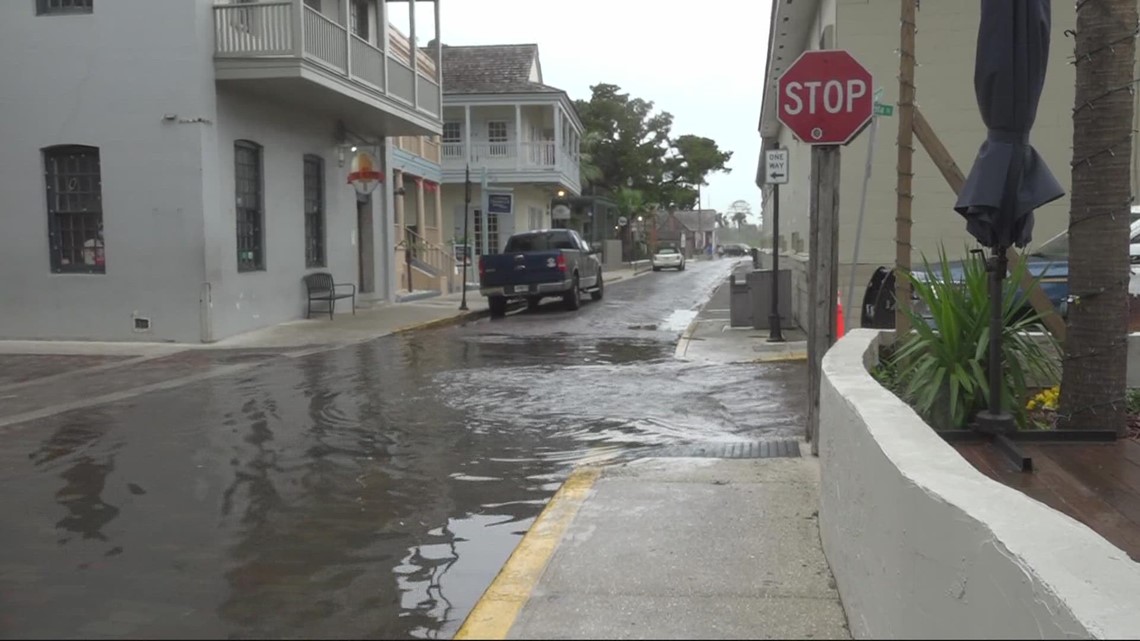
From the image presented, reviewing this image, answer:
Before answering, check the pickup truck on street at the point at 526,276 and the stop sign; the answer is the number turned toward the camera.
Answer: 1

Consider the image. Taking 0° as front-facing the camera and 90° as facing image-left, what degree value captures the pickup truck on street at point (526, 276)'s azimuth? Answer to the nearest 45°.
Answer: approximately 225°

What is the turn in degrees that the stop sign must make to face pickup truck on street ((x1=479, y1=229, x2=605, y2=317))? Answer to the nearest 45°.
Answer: approximately 135° to its right

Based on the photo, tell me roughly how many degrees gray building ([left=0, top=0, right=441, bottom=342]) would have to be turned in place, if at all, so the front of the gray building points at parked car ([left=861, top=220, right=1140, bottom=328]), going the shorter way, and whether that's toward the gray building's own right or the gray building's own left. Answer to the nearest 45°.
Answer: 0° — it already faces it

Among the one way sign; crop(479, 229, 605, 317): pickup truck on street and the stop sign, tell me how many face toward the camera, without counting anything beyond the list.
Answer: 2

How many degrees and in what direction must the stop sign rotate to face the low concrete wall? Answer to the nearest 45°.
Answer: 0° — it already faces it

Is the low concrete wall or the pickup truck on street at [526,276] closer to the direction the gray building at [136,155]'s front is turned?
the low concrete wall

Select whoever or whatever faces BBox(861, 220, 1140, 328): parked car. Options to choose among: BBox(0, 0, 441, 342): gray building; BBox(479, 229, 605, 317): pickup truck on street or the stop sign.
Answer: the gray building

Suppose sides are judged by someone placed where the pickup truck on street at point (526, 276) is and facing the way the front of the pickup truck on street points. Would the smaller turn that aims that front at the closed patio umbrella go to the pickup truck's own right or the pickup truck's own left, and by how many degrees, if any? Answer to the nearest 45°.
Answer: approximately 135° to the pickup truck's own right

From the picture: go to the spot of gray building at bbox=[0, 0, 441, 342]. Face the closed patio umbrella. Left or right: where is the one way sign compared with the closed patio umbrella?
left

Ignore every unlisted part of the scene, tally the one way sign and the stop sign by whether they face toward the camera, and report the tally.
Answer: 2

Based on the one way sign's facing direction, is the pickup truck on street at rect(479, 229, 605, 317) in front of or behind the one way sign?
behind
